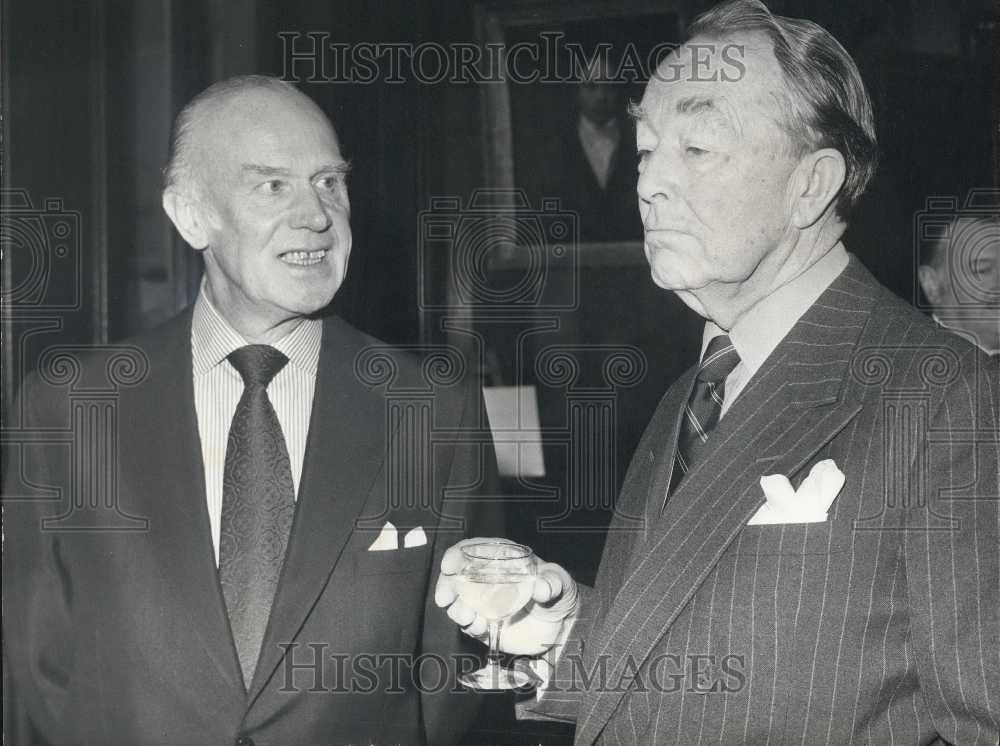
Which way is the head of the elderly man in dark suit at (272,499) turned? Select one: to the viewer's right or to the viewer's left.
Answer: to the viewer's right

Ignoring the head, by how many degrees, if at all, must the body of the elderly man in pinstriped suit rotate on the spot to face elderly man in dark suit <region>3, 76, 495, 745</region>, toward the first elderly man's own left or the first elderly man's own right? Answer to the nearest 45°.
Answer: approximately 45° to the first elderly man's own right

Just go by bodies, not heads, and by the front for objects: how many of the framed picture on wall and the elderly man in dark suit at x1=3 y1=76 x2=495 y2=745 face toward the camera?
2

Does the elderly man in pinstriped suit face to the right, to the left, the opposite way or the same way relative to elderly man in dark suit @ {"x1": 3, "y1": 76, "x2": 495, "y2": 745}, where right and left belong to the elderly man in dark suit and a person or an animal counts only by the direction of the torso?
to the right

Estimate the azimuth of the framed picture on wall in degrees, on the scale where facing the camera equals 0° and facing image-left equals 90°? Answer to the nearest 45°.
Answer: approximately 0°

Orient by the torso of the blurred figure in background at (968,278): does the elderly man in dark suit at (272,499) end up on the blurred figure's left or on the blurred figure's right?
on the blurred figure's right

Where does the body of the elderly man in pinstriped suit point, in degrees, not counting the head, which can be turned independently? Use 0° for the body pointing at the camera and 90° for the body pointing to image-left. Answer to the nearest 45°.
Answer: approximately 45°

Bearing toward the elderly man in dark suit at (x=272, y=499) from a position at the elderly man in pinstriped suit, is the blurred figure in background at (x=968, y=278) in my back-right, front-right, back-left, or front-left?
back-right
